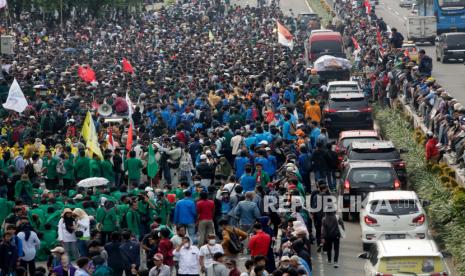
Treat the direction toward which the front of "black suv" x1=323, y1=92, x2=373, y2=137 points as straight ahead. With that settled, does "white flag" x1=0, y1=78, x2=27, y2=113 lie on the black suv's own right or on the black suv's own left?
on the black suv's own left

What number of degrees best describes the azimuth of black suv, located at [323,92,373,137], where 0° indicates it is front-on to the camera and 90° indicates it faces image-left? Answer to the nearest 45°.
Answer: approximately 180°

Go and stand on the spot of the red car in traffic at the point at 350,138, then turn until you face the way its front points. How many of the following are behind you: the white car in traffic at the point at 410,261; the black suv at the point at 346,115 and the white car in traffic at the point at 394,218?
2

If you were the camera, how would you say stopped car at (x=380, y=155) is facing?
facing away from the viewer

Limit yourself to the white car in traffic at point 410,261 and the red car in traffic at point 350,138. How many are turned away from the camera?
2

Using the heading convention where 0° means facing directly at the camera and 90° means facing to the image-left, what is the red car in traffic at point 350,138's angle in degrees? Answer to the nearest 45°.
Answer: approximately 180°

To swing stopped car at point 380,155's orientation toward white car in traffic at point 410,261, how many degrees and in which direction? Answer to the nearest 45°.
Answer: approximately 180°

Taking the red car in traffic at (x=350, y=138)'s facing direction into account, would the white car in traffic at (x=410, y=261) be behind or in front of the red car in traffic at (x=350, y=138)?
behind

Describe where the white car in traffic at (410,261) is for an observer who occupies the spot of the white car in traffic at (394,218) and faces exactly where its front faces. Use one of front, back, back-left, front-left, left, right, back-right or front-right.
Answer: back

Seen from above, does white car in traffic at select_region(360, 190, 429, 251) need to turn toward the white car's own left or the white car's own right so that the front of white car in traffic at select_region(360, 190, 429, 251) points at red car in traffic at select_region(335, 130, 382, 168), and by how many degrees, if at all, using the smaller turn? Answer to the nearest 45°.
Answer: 0° — it already faces it

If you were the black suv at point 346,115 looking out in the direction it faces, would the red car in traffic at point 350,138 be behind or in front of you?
behind

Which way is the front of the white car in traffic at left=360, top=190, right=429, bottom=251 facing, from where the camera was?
facing away from the viewer

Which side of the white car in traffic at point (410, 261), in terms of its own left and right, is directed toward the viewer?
back
